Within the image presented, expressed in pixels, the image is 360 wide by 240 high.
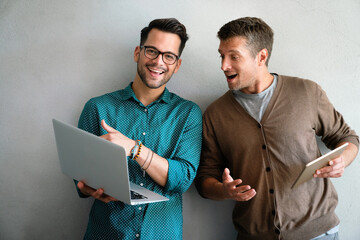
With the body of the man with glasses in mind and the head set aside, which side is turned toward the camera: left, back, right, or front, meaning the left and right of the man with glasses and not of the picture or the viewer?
front
